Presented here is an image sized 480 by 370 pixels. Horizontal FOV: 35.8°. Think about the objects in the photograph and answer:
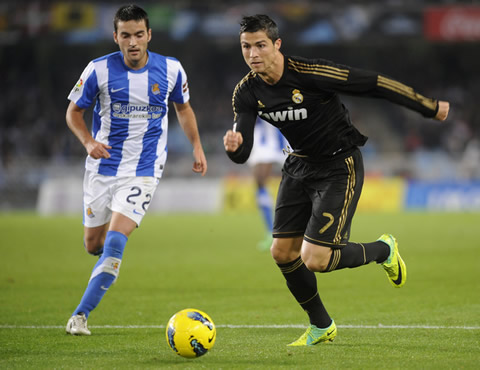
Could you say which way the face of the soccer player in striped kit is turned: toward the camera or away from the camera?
toward the camera

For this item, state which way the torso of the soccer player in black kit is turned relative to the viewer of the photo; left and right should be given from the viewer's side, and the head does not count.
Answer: facing the viewer and to the left of the viewer

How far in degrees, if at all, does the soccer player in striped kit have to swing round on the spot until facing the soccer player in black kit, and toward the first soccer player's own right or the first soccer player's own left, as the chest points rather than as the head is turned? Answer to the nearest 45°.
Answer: approximately 45° to the first soccer player's own left

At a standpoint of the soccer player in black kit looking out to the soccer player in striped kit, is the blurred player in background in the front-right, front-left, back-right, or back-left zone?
front-right

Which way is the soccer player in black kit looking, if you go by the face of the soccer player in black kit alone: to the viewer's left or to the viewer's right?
to the viewer's left

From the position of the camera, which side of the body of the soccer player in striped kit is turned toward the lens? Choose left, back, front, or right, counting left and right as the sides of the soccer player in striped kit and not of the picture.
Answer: front

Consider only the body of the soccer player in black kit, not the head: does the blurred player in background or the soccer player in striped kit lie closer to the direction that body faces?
the soccer player in striped kit
